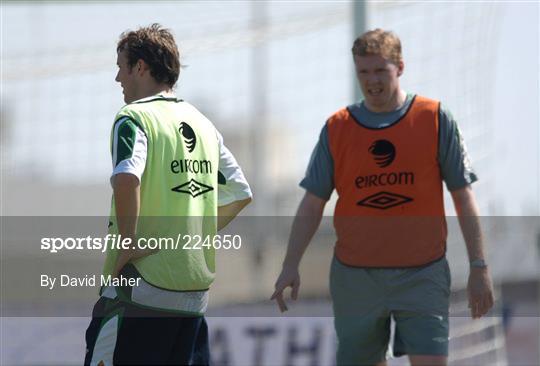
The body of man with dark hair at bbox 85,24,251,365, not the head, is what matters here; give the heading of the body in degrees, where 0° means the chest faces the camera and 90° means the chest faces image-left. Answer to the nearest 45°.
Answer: approximately 135°

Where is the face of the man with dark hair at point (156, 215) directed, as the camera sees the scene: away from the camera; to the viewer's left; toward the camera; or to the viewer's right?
to the viewer's left

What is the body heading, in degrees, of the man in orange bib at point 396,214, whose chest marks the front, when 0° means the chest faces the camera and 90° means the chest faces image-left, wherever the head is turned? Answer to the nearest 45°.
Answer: approximately 0°
